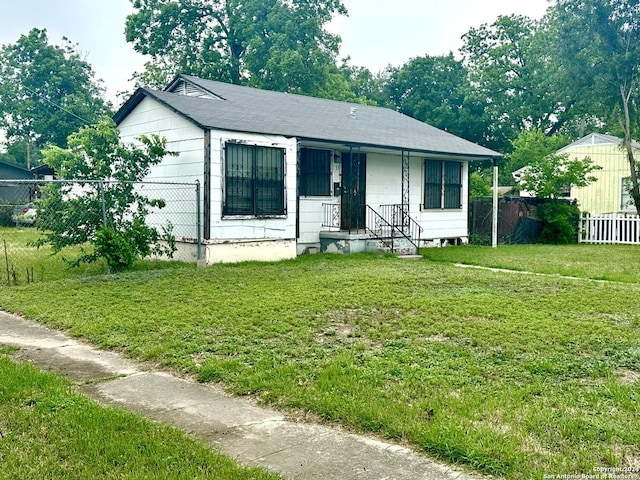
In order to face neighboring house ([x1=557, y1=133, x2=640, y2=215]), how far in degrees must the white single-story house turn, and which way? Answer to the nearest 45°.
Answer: approximately 90° to its left

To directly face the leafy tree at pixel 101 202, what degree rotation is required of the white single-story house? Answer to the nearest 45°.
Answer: approximately 90° to its right

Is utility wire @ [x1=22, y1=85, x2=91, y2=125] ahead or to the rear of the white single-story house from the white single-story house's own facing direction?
to the rear

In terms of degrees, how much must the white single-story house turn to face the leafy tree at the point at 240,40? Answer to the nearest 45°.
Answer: approximately 135° to its left

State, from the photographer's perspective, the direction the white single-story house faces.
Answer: facing the viewer and to the right of the viewer

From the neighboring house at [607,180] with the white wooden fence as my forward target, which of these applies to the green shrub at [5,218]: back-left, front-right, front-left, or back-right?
front-right

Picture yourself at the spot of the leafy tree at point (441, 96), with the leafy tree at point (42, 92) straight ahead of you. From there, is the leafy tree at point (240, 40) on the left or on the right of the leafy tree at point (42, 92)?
left

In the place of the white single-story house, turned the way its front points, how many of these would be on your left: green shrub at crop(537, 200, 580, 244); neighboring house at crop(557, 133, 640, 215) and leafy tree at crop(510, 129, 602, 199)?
3

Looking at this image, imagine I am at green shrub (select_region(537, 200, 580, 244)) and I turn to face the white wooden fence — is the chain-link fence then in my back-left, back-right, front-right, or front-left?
back-right

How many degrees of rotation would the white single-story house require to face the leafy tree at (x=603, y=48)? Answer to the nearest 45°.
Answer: approximately 90° to its left

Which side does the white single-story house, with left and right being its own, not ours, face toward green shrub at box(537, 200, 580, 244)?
left
